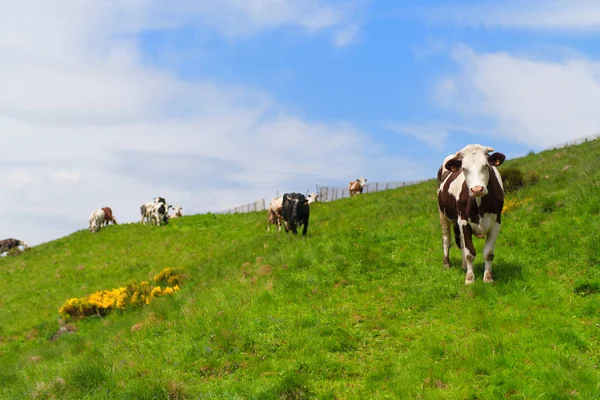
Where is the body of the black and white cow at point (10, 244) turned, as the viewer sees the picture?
to the viewer's right

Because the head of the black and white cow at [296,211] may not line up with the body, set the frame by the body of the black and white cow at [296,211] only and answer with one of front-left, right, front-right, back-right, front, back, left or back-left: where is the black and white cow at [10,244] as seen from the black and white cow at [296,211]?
back-right

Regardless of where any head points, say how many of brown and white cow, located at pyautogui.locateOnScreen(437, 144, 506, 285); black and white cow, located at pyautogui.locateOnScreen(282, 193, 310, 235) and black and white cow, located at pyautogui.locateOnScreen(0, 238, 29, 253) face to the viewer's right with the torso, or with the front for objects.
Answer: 1

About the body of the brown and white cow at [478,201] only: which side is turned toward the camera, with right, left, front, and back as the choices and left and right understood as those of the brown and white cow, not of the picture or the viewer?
front

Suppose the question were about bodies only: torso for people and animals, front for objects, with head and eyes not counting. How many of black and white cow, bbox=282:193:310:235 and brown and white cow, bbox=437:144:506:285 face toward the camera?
2

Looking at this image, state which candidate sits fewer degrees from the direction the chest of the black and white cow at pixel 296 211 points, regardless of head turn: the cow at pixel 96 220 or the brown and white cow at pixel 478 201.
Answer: the brown and white cow

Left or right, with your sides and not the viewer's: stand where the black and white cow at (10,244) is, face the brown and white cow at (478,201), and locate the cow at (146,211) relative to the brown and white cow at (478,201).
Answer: left

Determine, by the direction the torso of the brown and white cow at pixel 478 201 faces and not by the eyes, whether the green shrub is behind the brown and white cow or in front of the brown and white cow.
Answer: behind

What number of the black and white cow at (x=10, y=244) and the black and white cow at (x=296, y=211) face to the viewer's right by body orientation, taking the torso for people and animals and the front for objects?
1

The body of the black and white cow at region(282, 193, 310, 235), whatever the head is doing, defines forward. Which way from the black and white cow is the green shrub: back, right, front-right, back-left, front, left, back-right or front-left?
left

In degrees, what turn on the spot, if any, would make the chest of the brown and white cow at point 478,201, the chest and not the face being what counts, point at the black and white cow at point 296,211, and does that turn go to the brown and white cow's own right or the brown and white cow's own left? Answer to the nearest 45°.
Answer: approximately 135° to the brown and white cow's own right

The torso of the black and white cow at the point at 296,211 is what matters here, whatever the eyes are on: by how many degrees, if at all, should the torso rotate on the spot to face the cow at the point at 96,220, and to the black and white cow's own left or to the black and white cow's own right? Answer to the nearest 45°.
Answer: approximately 135° to the black and white cow's own right
